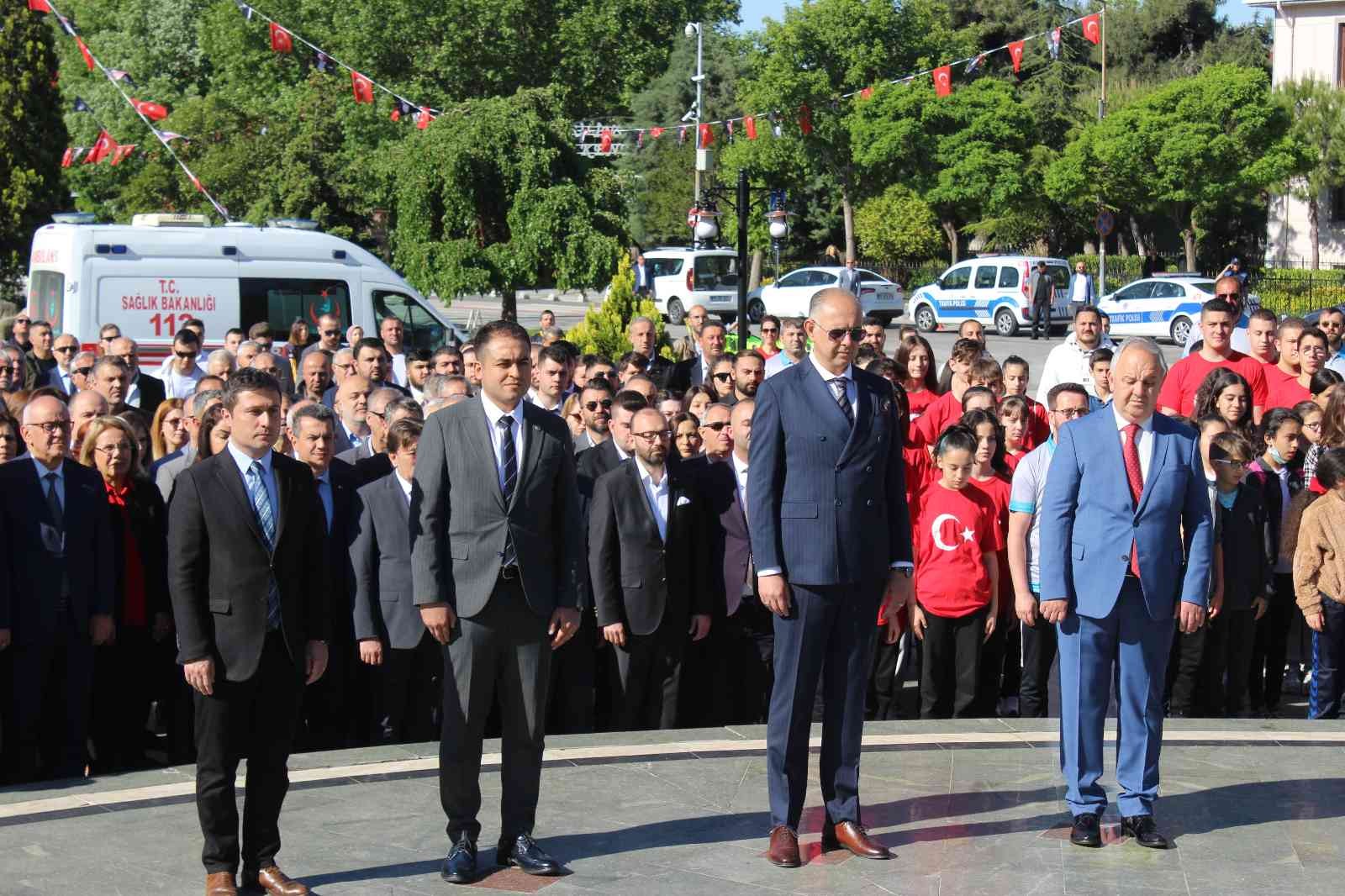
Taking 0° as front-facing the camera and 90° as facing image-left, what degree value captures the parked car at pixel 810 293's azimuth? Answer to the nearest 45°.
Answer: approximately 135°

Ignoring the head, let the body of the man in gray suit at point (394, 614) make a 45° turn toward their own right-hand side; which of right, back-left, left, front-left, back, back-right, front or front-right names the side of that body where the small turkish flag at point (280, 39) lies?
back

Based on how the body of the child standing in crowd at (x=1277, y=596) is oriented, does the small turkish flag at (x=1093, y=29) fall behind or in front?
behind

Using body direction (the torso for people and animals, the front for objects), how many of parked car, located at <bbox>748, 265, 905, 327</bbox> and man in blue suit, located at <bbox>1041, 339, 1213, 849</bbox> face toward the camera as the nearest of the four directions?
1

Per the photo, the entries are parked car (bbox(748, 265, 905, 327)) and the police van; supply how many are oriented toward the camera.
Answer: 0

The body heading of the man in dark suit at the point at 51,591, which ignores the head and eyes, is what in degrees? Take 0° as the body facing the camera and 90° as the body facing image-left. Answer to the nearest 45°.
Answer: approximately 0°

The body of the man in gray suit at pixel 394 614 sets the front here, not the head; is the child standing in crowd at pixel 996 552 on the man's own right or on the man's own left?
on the man's own left

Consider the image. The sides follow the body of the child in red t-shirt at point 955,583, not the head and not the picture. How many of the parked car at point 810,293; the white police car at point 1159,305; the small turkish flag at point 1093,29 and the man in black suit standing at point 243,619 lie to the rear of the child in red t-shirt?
3

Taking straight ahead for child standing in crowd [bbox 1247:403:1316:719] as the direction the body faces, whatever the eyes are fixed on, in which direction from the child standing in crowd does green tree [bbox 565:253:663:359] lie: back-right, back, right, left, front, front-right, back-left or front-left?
back
